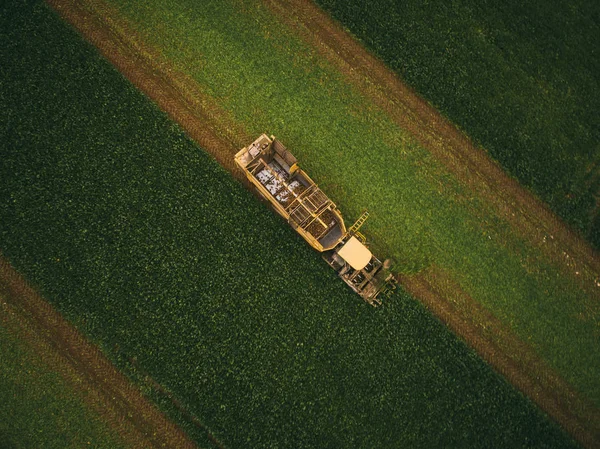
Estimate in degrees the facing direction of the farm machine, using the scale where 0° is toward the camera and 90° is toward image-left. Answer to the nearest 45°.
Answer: approximately 315°
